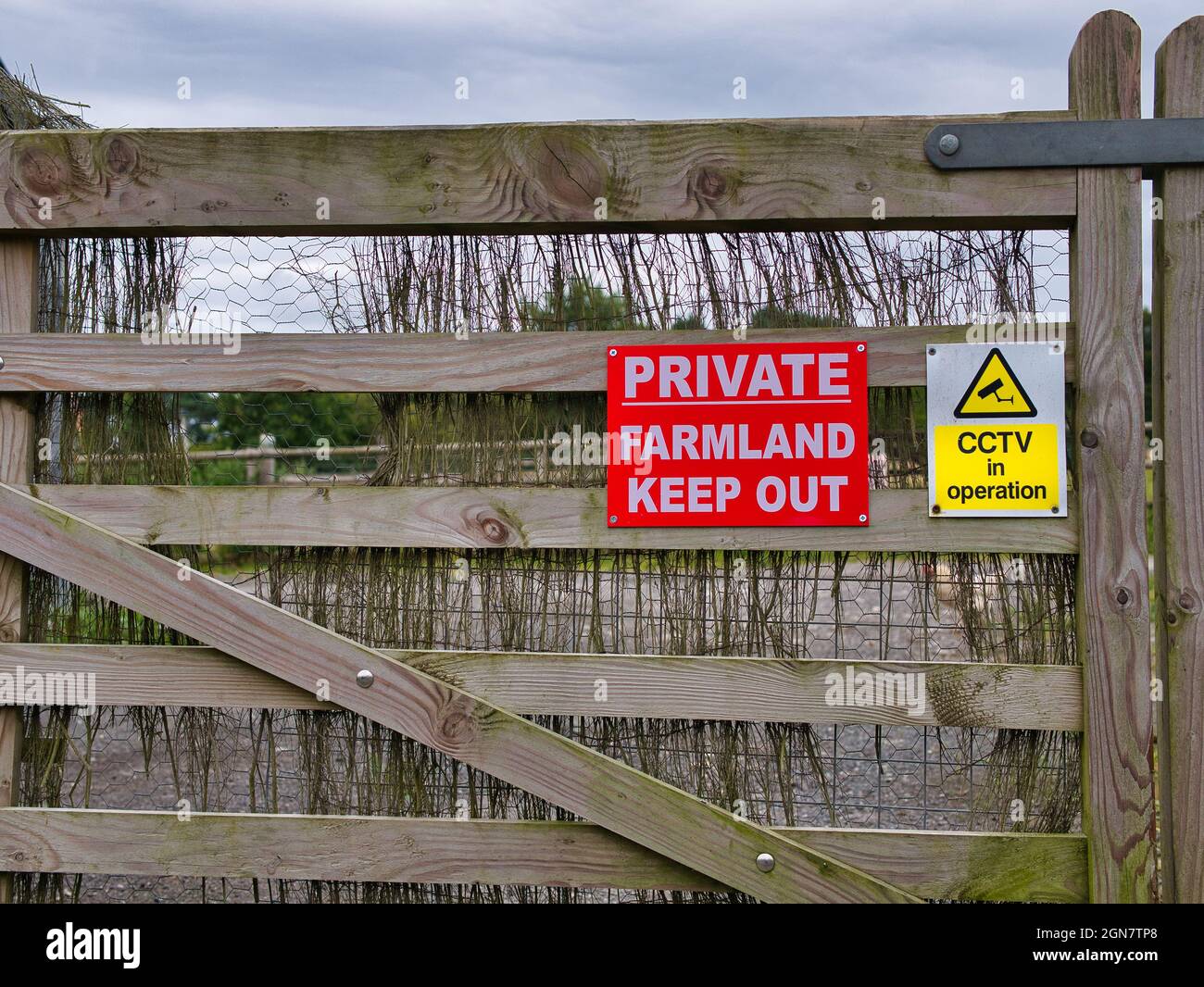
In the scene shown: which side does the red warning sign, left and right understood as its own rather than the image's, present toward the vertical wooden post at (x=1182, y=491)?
left

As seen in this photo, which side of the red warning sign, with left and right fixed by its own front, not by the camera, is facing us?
front
